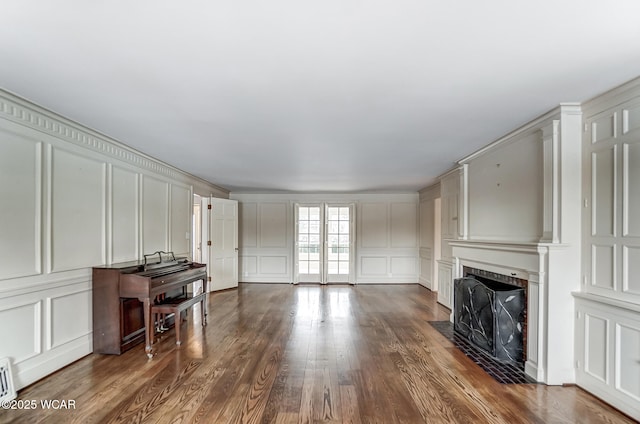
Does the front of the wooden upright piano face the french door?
no

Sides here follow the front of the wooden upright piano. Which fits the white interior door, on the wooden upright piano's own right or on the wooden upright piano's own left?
on the wooden upright piano's own left

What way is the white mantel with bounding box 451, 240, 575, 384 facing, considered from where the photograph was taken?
facing the viewer and to the left of the viewer

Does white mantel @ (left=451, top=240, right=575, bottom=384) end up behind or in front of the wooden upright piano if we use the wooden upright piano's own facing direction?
in front

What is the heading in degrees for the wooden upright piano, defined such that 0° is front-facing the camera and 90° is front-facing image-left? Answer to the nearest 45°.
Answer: approximately 315°

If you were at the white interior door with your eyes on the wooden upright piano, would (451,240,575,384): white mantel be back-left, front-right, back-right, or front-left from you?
front-left

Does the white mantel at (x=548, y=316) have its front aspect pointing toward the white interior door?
no

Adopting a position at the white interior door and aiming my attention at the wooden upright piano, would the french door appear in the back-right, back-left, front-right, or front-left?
back-left

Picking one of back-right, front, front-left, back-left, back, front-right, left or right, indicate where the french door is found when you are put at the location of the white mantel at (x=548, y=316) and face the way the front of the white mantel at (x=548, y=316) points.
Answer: right
